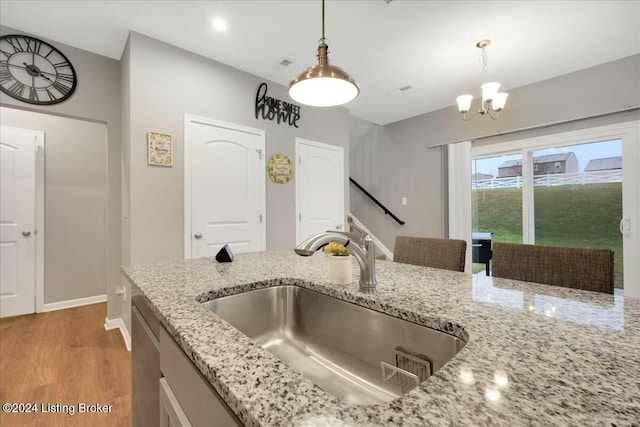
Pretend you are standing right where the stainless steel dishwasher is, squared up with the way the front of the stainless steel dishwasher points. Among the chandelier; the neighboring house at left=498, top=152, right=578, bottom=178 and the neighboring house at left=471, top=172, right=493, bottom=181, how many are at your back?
3

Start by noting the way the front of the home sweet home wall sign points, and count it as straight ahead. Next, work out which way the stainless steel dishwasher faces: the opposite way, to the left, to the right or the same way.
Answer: to the right

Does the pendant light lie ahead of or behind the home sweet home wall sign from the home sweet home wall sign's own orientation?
ahead

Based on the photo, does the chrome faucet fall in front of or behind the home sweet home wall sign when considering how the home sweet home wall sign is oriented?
in front

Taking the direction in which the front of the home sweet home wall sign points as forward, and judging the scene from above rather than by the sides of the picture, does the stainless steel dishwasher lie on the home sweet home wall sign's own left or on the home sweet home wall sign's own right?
on the home sweet home wall sign's own right

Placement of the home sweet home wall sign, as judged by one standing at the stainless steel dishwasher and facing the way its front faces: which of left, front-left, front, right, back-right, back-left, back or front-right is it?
back-right

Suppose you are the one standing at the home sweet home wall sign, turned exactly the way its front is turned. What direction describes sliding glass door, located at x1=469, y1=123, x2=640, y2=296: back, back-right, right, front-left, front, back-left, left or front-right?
front-left

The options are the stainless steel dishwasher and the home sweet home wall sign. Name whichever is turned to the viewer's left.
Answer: the stainless steel dishwasher

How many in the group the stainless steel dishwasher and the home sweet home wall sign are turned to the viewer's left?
1

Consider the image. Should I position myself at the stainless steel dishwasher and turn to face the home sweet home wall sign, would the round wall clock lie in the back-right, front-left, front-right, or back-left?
front-left

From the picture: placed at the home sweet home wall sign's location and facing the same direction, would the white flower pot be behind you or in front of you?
in front

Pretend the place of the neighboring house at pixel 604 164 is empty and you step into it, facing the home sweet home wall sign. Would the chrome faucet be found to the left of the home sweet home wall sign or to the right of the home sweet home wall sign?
left

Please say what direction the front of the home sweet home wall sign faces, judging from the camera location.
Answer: facing the viewer and to the right of the viewer

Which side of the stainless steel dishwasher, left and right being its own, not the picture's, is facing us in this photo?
left

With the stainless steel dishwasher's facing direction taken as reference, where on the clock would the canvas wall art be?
The canvas wall art is roughly at 3 o'clock from the stainless steel dishwasher.
